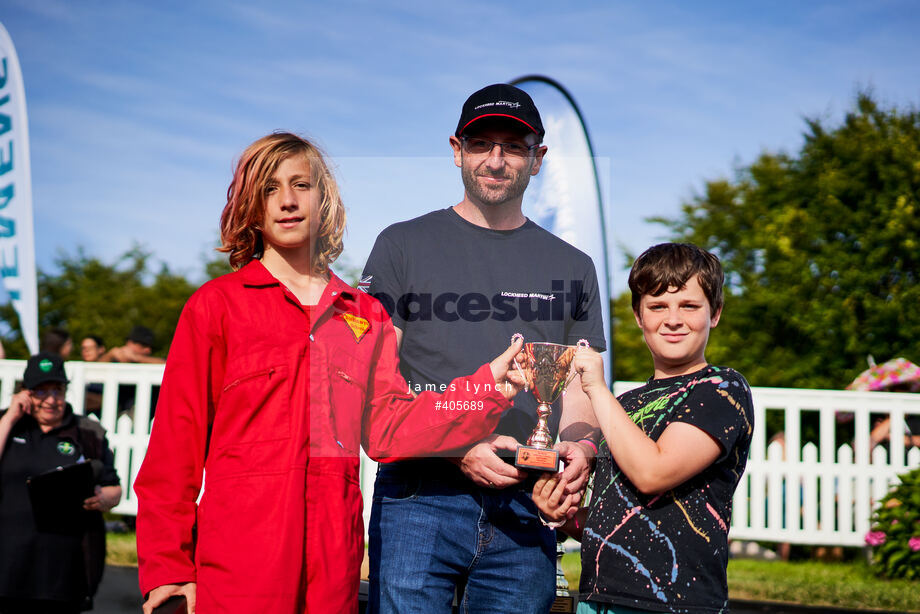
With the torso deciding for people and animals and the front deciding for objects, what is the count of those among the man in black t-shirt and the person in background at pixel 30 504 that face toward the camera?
2

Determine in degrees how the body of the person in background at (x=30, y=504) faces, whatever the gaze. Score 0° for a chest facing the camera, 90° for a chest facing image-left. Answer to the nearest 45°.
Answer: approximately 0°

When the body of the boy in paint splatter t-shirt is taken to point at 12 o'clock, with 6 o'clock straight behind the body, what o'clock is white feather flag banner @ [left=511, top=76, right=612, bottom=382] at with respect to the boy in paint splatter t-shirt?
The white feather flag banner is roughly at 4 o'clock from the boy in paint splatter t-shirt.

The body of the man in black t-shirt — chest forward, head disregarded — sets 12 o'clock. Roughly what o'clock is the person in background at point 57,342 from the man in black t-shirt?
The person in background is roughly at 5 o'clock from the man in black t-shirt.

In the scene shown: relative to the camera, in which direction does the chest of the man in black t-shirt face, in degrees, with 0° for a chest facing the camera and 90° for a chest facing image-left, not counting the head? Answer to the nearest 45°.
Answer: approximately 0°

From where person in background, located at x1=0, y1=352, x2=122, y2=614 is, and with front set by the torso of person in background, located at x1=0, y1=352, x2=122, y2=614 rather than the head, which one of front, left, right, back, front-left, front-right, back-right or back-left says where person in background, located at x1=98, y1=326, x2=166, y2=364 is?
back

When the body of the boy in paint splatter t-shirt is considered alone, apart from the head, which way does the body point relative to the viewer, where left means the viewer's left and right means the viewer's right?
facing the viewer and to the left of the viewer
